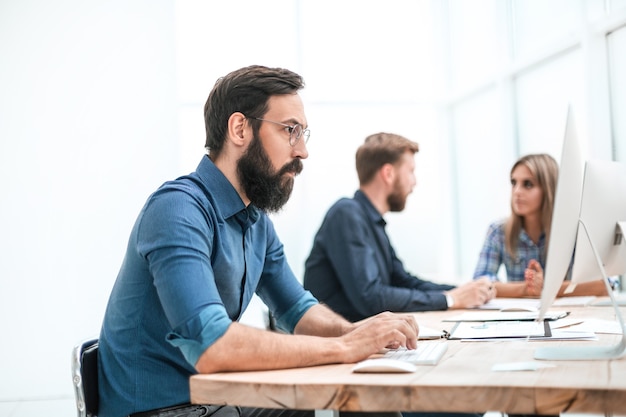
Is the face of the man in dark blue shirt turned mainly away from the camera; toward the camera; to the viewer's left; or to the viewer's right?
to the viewer's right

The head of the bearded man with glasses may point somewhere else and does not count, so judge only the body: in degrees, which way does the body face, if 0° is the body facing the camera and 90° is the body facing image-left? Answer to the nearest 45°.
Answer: approximately 270°

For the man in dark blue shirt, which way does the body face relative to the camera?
to the viewer's right

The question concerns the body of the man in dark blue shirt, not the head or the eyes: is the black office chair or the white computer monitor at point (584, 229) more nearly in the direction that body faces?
the white computer monitor

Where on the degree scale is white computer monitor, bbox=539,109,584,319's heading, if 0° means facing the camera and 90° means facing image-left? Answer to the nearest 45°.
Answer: approximately 90°

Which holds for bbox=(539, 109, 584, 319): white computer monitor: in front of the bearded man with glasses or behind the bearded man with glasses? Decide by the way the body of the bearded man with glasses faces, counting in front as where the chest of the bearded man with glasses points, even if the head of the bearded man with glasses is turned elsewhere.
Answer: in front

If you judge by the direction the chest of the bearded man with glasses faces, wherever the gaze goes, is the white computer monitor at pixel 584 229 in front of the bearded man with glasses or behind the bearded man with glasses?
in front

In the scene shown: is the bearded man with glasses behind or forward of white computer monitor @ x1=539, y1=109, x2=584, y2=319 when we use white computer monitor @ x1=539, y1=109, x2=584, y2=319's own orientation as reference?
forward

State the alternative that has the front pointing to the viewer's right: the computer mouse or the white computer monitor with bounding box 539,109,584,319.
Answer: the computer mouse

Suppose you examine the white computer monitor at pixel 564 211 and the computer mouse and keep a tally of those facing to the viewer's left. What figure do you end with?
1

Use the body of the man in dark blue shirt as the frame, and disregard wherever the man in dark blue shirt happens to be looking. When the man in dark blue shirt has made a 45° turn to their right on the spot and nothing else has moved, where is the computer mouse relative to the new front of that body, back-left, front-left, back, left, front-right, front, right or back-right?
front-right

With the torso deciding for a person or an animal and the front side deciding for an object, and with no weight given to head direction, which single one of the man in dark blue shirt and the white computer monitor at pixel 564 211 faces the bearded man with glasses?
the white computer monitor

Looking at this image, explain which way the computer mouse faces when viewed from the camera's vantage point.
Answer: facing to the right of the viewer

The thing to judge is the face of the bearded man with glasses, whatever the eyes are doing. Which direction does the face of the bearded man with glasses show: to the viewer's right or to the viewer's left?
to the viewer's right

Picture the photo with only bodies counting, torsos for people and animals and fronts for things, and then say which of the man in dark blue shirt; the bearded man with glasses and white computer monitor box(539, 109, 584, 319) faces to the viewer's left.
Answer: the white computer monitor

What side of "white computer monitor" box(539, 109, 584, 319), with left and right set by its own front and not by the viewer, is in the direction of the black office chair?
front

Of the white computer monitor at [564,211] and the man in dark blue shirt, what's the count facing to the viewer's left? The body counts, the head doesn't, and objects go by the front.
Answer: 1
